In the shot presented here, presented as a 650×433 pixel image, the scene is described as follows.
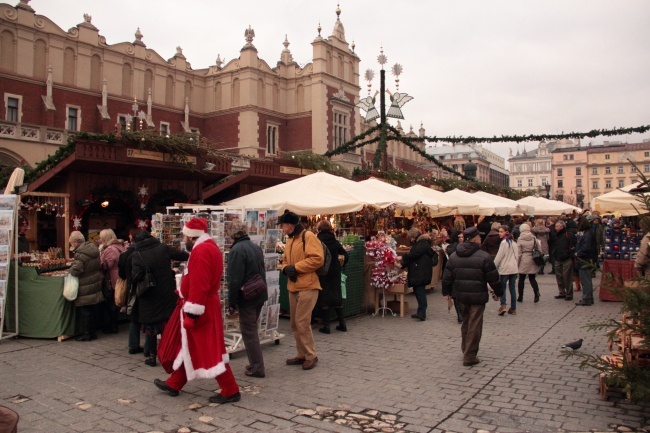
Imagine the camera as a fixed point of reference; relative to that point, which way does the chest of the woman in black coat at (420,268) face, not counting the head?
to the viewer's left

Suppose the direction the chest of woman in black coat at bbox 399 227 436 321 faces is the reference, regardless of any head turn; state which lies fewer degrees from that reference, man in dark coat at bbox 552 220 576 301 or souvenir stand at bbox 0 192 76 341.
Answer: the souvenir stand

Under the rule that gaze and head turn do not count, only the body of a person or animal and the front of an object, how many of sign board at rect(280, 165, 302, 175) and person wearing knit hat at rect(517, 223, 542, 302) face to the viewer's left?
0

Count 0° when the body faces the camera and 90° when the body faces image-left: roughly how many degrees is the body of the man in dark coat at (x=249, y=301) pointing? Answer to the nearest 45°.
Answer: approximately 135°

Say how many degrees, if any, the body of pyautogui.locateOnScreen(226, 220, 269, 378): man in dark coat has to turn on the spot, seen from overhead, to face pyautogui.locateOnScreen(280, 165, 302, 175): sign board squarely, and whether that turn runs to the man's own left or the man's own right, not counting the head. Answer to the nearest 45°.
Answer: approximately 45° to the man's own right

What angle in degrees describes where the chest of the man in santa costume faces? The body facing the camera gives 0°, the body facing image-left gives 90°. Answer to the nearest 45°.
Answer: approximately 90°

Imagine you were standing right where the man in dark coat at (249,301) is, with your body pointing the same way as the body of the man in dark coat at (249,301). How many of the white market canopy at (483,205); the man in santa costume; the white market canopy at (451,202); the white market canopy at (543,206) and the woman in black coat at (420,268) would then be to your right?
4

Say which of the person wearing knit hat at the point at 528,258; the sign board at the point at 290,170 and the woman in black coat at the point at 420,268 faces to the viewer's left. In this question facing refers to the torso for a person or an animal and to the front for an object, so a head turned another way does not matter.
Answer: the woman in black coat

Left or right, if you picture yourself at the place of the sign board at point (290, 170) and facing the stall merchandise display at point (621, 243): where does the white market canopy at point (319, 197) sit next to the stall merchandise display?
right

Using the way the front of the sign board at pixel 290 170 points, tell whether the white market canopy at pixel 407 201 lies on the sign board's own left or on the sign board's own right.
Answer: on the sign board's own left
